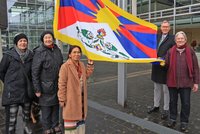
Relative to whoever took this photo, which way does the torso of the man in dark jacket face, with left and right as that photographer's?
facing the viewer and to the left of the viewer

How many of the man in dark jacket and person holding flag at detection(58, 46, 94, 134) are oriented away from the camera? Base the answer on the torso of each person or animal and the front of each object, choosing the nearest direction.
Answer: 0

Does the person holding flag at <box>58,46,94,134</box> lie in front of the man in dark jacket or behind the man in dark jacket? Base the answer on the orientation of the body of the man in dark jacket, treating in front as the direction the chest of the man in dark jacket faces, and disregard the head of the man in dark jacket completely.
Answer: in front

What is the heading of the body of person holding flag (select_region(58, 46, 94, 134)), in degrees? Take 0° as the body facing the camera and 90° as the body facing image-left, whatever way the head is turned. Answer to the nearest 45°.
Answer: approximately 315°

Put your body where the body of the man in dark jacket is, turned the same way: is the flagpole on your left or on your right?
on your right

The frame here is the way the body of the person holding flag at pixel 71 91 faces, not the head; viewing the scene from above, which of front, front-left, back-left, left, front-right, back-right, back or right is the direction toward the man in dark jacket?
left

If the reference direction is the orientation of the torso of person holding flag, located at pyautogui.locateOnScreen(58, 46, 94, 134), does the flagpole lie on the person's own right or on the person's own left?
on the person's own left
